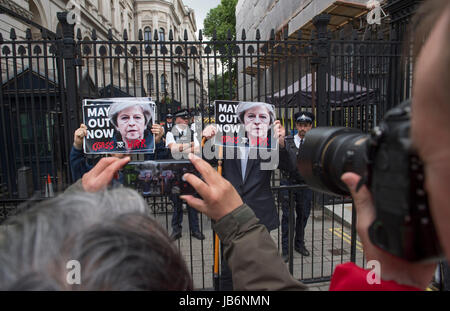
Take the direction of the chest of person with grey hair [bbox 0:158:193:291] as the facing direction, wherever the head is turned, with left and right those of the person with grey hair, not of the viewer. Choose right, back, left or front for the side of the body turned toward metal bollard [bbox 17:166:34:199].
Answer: front

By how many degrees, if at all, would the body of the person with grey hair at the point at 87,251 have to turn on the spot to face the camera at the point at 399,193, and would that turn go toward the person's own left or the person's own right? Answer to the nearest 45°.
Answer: approximately 135° to the person's own right

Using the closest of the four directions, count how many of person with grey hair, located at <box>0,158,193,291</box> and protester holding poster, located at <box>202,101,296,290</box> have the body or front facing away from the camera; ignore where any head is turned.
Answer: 1

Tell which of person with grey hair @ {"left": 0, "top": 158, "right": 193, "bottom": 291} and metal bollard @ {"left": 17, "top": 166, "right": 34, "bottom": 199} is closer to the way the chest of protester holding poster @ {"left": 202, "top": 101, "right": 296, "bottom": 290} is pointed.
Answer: the person with grey hair

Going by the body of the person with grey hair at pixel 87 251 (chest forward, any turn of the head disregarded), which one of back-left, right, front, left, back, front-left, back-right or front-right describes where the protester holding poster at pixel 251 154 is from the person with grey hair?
front-right

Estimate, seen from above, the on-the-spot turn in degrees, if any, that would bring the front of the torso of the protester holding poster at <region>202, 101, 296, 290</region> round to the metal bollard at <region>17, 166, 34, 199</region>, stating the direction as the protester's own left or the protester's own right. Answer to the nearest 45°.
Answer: approximately 90° to the protester's own right

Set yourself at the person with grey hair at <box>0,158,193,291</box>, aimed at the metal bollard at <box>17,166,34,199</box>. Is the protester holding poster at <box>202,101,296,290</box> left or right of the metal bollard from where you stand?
right

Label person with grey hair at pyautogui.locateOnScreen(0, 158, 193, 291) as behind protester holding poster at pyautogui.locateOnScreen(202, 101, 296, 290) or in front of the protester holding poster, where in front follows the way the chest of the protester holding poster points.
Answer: in front

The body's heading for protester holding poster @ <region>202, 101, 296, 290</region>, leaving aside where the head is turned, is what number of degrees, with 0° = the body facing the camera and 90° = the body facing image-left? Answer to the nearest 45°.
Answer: approximately 0°

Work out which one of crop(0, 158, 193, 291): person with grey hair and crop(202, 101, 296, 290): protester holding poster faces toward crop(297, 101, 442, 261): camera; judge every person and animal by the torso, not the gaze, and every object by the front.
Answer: the protester holding poster

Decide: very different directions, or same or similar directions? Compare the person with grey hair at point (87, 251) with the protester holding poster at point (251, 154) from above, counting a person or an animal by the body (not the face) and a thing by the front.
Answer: very different directions

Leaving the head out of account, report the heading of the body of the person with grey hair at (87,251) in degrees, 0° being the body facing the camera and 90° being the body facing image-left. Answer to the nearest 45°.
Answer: approximately 180°

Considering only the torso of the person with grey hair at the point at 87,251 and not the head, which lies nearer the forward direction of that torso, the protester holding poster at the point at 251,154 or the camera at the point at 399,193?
the protester holding poster

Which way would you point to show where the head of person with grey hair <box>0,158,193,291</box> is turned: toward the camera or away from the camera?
away from the camera
